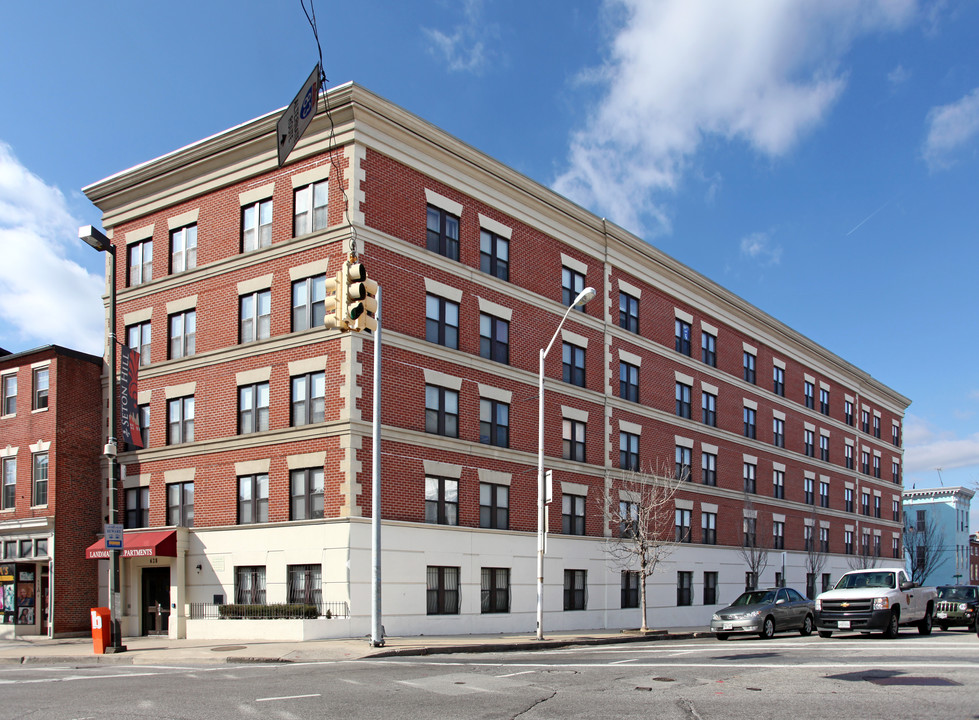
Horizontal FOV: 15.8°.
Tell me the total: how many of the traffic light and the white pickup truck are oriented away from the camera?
0

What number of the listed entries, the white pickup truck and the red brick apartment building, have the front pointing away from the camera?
0

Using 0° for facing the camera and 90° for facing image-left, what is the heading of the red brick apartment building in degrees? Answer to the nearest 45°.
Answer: approximately 45°

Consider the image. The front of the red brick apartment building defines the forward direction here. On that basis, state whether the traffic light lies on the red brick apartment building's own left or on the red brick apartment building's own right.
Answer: on the red brick apartment building's own left

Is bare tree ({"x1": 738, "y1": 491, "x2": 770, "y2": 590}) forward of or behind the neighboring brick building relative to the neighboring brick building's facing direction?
behind
